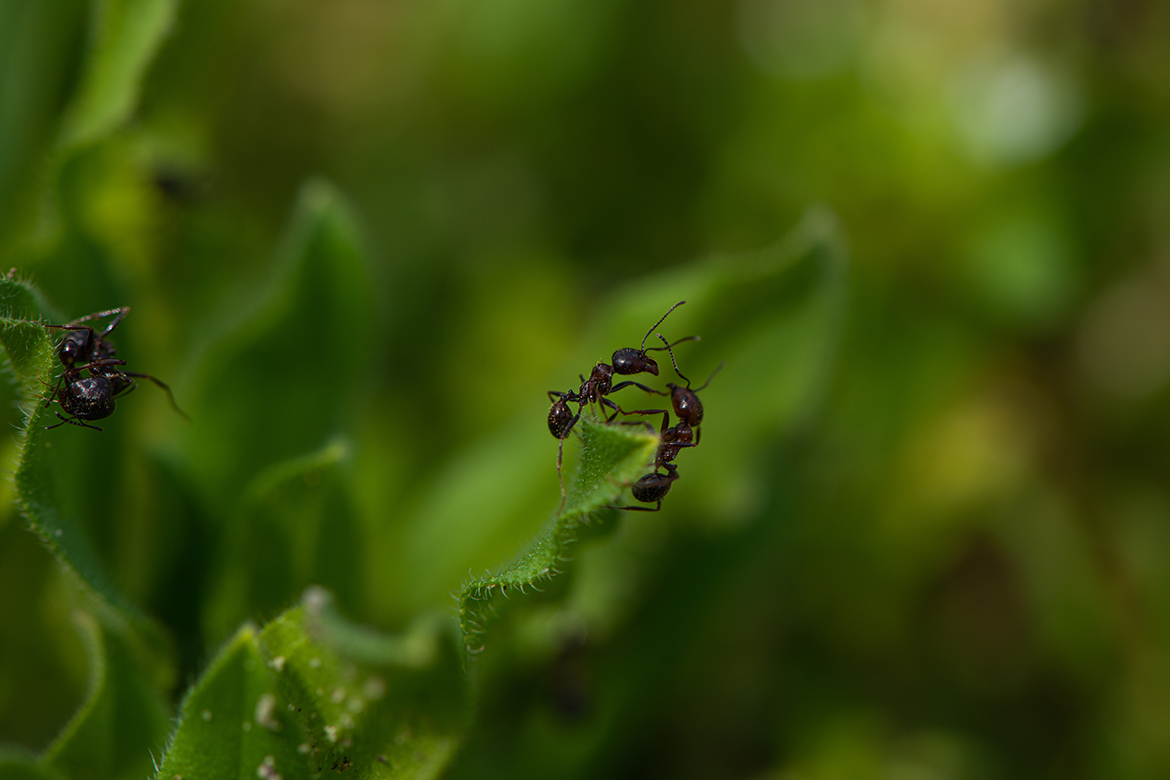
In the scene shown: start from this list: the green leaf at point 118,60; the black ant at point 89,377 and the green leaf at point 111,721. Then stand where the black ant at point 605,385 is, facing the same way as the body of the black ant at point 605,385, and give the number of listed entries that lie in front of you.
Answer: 0

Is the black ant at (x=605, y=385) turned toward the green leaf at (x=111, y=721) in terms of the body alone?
no

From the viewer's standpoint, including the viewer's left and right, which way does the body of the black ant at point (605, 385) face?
facing to the right of the viewer

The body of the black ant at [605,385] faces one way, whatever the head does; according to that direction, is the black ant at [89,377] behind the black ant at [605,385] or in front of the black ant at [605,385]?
behind

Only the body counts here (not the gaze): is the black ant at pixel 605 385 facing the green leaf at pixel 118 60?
no

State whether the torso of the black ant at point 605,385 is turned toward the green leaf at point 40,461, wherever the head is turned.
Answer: no
